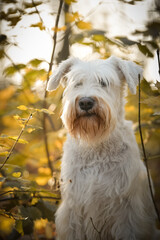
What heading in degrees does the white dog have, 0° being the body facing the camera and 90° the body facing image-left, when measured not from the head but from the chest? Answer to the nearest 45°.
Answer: approximately 0°
